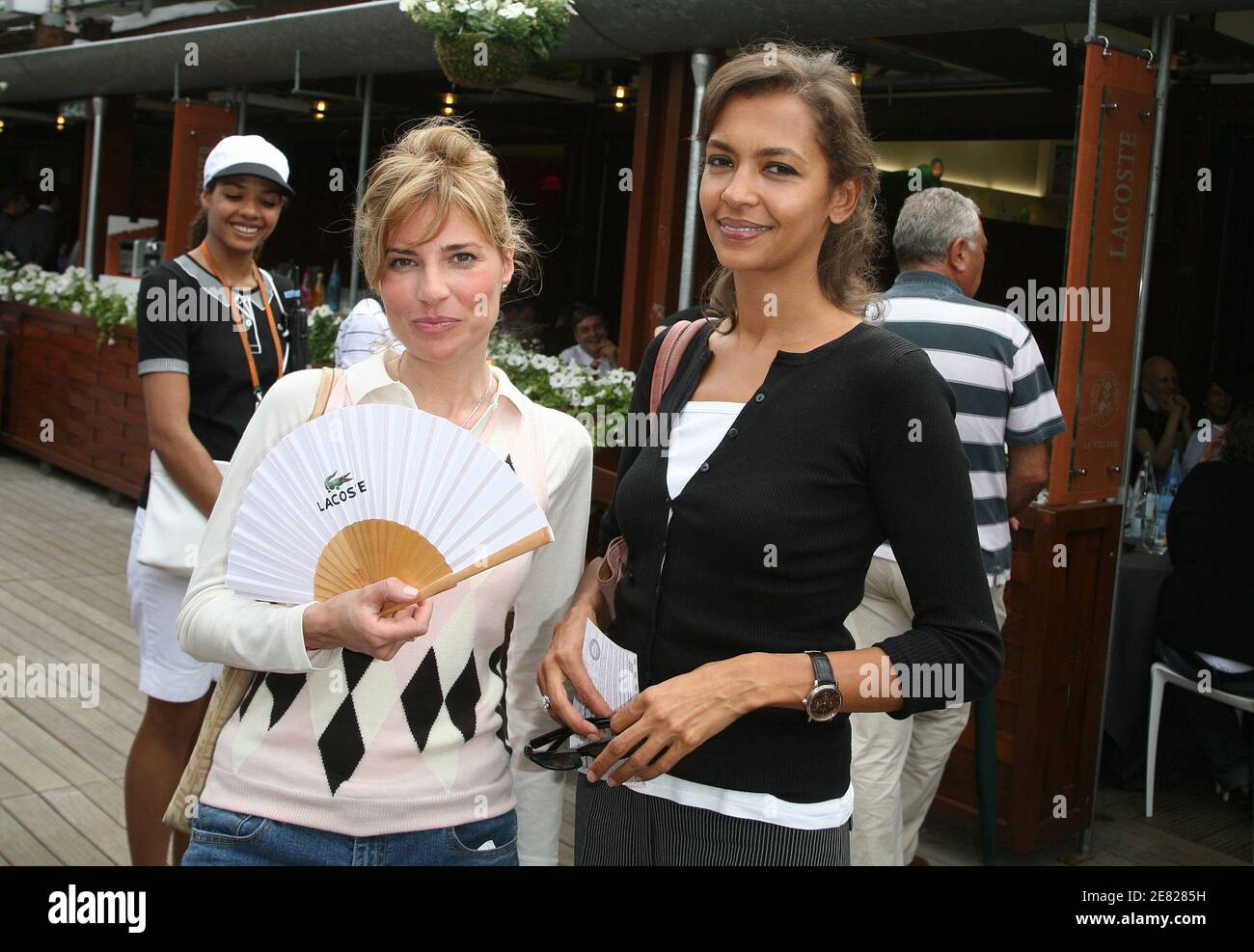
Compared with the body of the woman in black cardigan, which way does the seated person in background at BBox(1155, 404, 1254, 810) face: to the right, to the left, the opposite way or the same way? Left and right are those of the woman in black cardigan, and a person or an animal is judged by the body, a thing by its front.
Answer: the opposite way

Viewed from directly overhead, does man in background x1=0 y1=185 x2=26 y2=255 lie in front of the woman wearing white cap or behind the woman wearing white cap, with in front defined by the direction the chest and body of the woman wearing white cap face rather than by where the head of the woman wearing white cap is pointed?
behind

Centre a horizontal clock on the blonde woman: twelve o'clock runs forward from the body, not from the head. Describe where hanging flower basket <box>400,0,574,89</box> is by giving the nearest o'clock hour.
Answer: The hanging flower basket is roughly at 6 o'clock from the blonde woman.

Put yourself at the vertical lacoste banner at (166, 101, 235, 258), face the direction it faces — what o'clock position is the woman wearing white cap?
The woman wearing white cap is roughly at 12 o'clock from the vertical lacoste banner.

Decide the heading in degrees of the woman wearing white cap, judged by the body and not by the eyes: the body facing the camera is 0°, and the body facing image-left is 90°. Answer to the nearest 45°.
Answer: approximately 315°

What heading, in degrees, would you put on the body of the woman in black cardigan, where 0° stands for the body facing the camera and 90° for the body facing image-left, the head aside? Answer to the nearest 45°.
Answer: approximately 45°

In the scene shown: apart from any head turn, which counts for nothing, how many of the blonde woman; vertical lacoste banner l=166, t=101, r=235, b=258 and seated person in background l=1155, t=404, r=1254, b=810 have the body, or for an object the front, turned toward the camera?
2

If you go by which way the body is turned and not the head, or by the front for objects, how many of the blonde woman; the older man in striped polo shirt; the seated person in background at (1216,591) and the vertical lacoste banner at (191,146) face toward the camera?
2

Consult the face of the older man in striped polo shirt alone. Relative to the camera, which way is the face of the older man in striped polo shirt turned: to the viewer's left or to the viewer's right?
to the viewer's right
